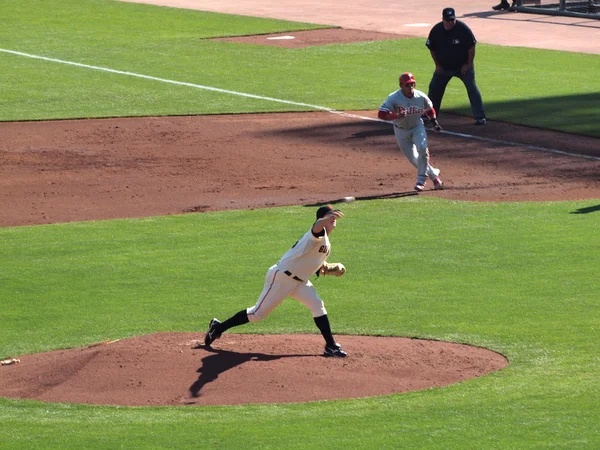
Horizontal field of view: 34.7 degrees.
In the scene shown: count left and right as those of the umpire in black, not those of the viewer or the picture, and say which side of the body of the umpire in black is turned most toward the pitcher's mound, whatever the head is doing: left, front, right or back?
front

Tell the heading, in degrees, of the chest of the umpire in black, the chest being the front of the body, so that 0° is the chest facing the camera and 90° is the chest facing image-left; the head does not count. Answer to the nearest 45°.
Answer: approximately 0°

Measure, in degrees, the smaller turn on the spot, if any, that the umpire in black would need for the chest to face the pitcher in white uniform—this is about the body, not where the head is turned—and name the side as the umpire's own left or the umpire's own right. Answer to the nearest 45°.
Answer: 0° — they already face them
